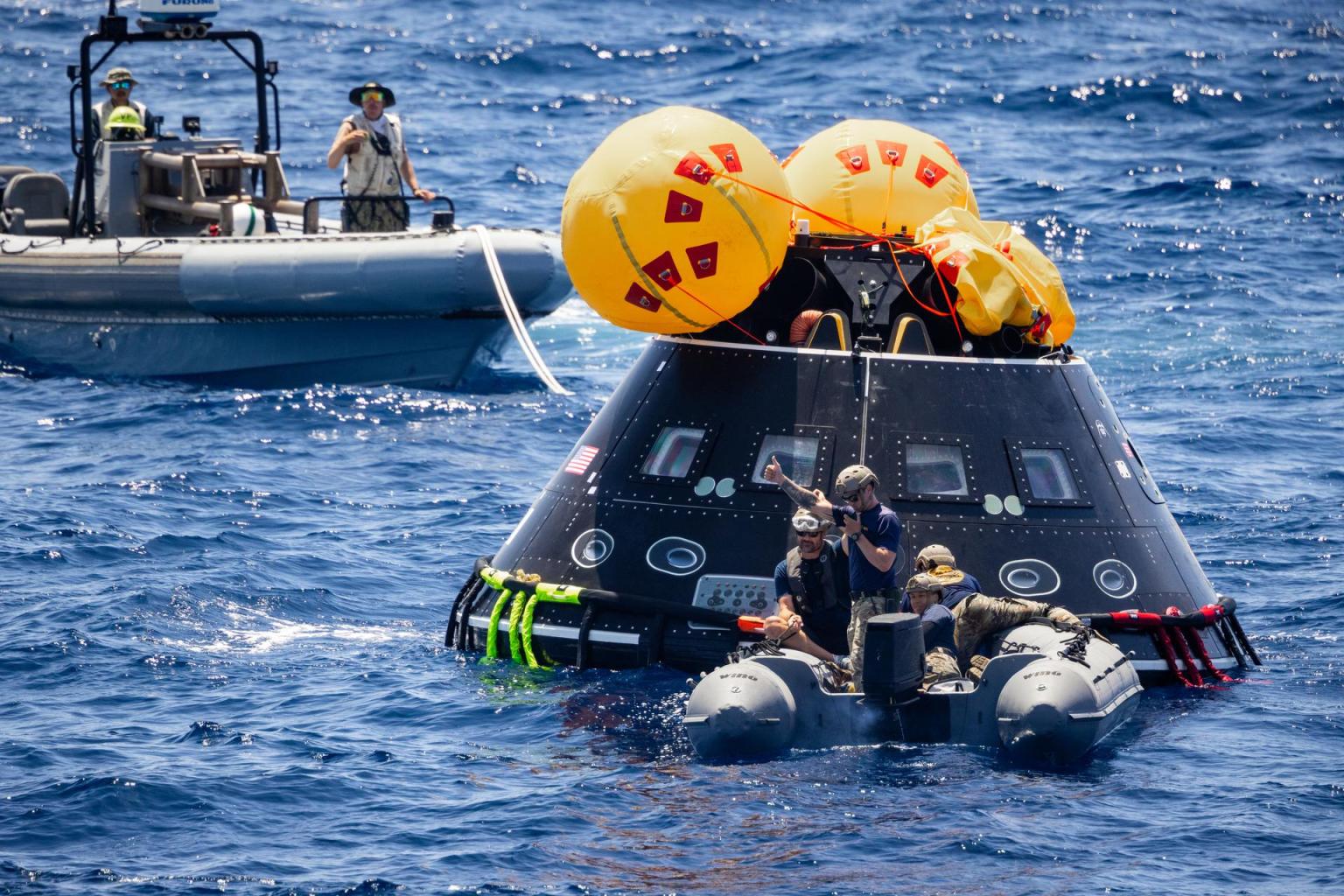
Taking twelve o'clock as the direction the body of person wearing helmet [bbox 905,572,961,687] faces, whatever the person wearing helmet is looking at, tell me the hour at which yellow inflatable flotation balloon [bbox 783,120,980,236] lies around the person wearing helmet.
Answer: The yellow inflatable flotation balloon is roughly at 4 o'clock from the person wearing helmet.

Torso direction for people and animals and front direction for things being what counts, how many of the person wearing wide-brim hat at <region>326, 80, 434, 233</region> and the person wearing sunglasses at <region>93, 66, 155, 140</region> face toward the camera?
2

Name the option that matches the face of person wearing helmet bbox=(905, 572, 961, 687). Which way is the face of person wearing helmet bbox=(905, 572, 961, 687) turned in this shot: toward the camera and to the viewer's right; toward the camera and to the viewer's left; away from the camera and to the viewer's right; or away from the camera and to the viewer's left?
toward the camera and to the viewer's left

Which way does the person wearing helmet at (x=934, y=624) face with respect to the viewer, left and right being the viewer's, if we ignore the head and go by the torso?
facing the viewer and to the left of the viewer

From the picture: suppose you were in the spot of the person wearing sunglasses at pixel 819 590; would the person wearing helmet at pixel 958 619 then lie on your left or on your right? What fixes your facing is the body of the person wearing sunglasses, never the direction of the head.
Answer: on your left

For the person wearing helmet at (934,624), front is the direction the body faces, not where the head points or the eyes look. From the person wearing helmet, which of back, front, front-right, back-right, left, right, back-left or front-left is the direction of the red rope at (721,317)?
right

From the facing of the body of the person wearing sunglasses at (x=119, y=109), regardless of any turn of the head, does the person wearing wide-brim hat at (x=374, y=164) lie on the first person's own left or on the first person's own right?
on the first person's own left

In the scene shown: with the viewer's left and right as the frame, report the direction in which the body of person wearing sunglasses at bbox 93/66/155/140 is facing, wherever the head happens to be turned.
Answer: facing the viewer

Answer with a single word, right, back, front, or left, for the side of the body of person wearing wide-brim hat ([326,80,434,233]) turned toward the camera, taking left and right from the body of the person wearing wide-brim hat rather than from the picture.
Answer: front

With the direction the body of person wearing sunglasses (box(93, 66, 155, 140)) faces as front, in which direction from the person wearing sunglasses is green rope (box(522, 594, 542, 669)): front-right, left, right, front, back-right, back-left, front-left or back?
front
